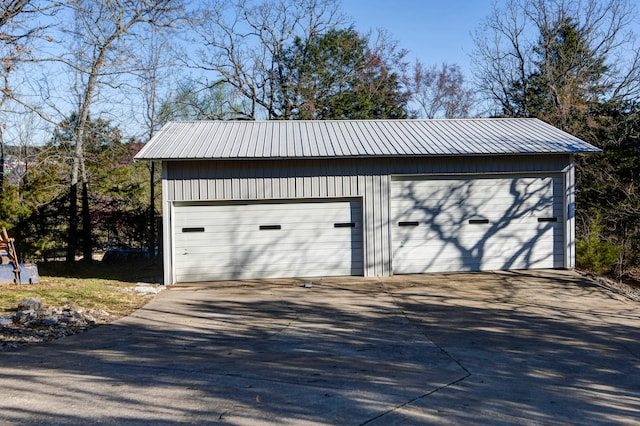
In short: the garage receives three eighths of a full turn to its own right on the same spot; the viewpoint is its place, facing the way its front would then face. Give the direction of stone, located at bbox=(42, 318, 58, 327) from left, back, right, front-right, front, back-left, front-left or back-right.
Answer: left

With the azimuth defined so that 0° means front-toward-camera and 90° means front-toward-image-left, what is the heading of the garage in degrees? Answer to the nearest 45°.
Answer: approximately 0°

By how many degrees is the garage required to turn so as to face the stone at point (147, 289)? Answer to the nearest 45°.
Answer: approximately 90° to its right

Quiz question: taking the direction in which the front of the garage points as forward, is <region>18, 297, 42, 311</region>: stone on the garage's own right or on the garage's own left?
on the garage's own right
